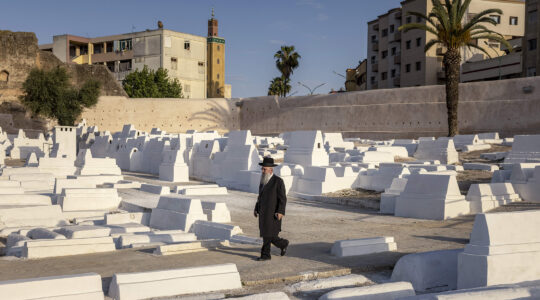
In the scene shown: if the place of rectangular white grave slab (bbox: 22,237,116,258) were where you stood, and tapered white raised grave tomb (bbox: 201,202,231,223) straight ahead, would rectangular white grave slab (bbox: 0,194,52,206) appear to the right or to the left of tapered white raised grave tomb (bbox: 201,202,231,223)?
left

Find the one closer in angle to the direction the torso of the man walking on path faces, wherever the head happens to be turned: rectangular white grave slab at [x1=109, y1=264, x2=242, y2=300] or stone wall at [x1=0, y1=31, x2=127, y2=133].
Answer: the rectangular white grave slab
